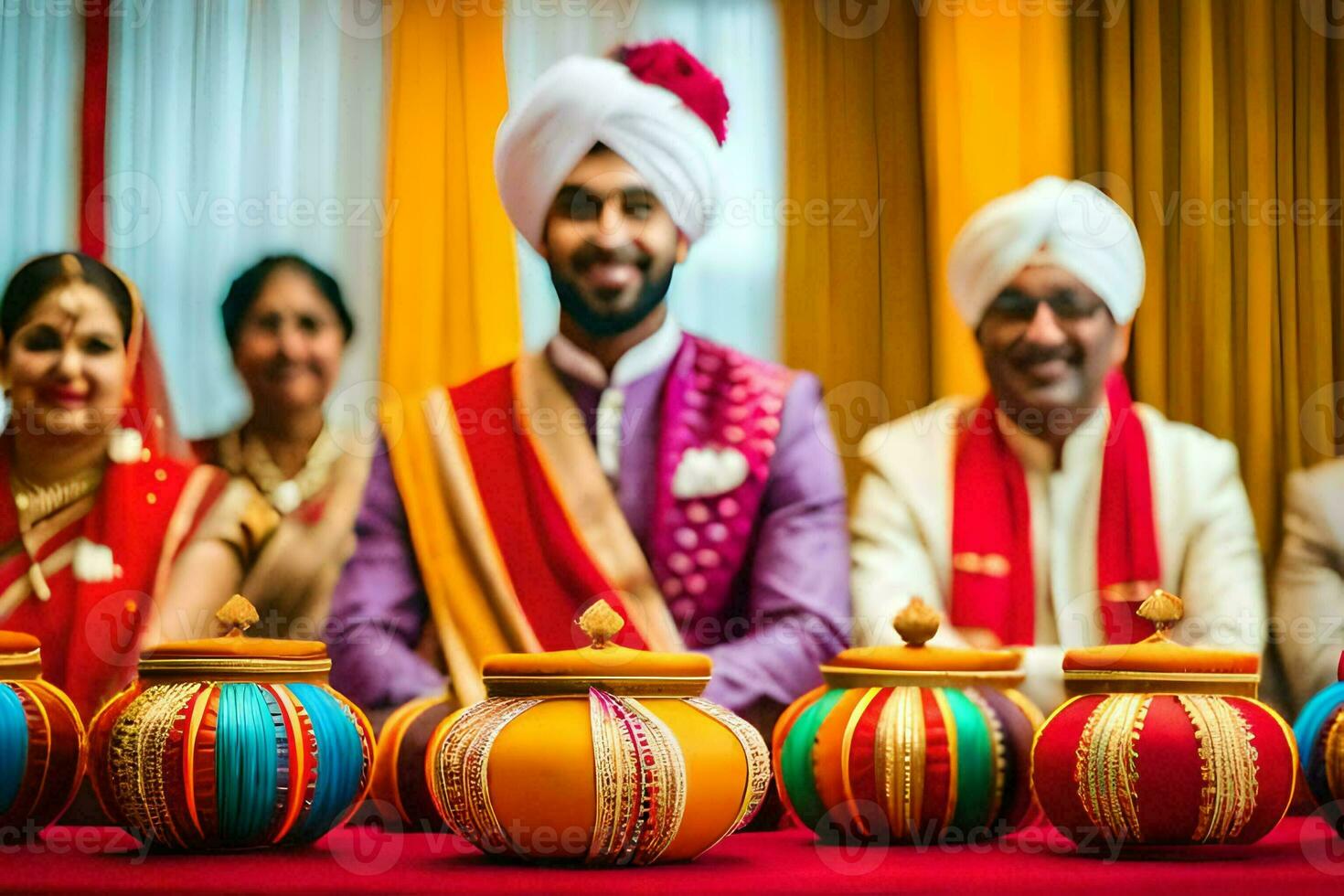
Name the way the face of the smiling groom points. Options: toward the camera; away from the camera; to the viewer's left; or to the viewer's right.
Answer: toward the camera

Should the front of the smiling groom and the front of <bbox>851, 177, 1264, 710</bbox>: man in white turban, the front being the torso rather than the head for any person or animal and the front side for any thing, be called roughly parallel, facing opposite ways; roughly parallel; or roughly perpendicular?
roughly parallel

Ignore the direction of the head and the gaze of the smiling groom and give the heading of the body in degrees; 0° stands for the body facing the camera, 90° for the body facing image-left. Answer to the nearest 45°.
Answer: approximately 0°

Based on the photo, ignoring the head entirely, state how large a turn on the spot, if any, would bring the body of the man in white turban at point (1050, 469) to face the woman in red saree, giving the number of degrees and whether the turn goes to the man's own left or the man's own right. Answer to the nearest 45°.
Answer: approximately 90° to the man's own right

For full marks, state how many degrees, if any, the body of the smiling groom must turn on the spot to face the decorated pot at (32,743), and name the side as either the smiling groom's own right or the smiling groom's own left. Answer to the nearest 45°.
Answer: approximately 45° to the smiling groom's own right

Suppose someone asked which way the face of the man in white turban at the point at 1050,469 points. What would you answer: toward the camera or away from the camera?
toward the camera

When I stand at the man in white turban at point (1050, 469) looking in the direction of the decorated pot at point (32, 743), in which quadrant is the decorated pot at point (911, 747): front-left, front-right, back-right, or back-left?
front-left

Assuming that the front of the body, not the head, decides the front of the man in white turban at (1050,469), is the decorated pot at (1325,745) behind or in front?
in front

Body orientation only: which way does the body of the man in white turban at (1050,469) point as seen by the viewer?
toward the camera

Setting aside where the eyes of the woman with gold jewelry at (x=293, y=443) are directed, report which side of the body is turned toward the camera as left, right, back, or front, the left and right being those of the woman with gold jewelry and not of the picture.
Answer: front
